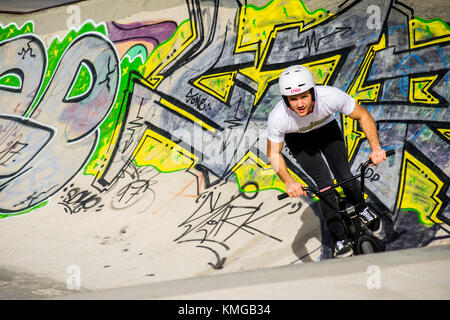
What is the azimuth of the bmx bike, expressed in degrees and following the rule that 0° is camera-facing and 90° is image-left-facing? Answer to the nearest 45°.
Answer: approximately 0°
